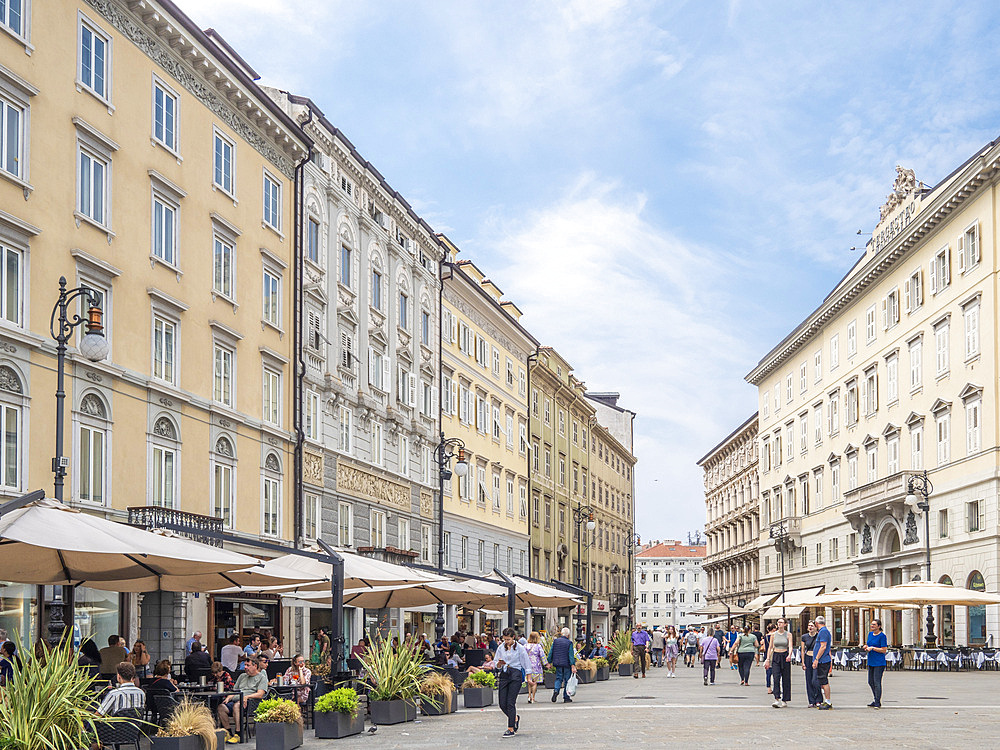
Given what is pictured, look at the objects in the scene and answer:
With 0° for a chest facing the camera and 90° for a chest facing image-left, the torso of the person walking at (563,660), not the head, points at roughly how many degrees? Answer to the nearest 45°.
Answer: approximately 225°

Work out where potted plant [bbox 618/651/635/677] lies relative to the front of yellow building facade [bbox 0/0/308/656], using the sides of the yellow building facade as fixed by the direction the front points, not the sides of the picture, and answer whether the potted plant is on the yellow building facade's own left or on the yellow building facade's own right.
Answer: on the yellow building facade's own left
